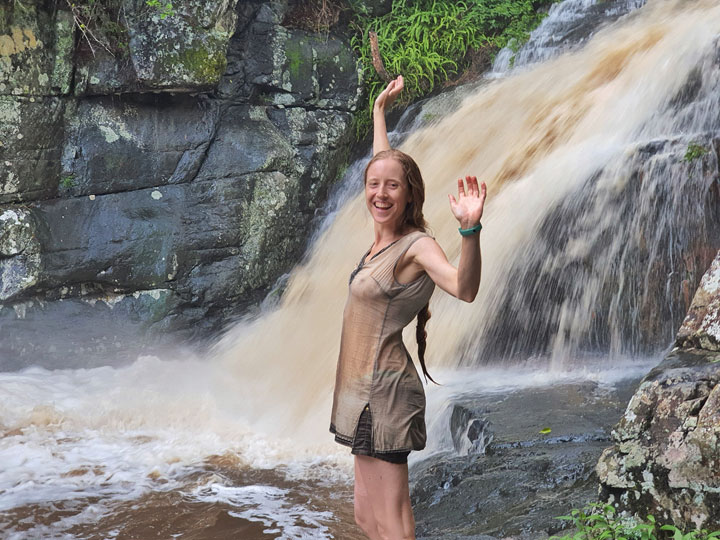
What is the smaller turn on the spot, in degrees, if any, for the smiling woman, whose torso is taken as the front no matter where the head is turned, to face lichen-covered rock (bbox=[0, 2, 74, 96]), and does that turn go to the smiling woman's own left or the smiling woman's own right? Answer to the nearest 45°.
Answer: approximately 90° to the smiling woman's own right

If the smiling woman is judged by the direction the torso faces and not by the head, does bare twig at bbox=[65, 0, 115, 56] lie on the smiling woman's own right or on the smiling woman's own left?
on the smiling woman's own right

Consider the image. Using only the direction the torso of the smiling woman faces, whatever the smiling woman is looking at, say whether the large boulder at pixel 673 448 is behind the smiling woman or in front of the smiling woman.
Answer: behind

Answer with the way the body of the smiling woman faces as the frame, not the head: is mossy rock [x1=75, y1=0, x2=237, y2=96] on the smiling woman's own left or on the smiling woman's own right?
on the smiling woman's own right

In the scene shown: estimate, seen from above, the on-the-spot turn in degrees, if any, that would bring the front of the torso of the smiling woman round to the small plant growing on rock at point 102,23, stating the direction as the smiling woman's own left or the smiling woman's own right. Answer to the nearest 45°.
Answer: approximately 90° to the smiling woman's own right

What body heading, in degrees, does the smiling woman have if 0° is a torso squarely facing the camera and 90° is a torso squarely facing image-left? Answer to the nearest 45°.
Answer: approximately 45°

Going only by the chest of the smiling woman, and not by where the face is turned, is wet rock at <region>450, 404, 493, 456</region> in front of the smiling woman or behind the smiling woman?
behind

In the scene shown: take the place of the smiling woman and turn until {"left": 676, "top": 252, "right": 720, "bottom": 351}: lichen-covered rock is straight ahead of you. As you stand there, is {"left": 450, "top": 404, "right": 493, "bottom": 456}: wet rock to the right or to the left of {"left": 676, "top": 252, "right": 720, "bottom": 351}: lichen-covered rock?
left

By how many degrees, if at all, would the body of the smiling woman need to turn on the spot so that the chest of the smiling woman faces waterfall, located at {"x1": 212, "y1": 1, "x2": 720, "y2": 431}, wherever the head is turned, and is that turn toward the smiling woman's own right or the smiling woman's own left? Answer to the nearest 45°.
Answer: approximately 135° to the smiling woman's own right
